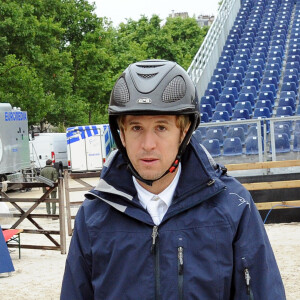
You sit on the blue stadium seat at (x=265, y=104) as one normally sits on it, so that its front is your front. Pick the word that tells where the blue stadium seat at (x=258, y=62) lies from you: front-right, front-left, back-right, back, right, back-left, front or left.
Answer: back

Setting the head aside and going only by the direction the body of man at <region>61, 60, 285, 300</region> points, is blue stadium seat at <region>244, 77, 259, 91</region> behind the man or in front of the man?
behind

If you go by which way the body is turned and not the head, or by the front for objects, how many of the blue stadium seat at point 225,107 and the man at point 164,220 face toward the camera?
2

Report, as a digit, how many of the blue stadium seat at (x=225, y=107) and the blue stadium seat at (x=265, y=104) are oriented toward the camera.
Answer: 2

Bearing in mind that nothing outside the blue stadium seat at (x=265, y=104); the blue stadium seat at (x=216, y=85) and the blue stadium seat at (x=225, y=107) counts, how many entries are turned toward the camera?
3

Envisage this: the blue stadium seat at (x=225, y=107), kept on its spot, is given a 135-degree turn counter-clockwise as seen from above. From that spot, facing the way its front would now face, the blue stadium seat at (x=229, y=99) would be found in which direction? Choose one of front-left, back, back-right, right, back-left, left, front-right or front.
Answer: front-left

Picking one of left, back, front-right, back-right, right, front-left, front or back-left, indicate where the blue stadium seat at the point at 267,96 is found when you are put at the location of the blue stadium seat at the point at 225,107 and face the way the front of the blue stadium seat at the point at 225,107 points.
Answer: back-left

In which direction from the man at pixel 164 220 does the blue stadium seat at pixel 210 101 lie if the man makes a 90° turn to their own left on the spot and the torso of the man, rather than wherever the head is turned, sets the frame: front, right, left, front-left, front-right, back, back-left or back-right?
left

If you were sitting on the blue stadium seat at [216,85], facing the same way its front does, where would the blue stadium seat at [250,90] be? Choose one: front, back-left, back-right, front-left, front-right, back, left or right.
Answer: front-left

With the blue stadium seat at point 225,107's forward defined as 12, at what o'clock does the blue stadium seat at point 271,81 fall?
the blue stadium seat at point 271,81 is roughly at 7 o'clock from the blue stadium seat at point 225,107.

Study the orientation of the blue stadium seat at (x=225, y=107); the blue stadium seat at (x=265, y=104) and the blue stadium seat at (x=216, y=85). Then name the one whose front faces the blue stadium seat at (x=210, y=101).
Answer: the blue stadium seat at (x=216, y=85)

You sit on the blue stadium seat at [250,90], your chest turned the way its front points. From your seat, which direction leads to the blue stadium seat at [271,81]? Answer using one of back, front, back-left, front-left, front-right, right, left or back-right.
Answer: back
